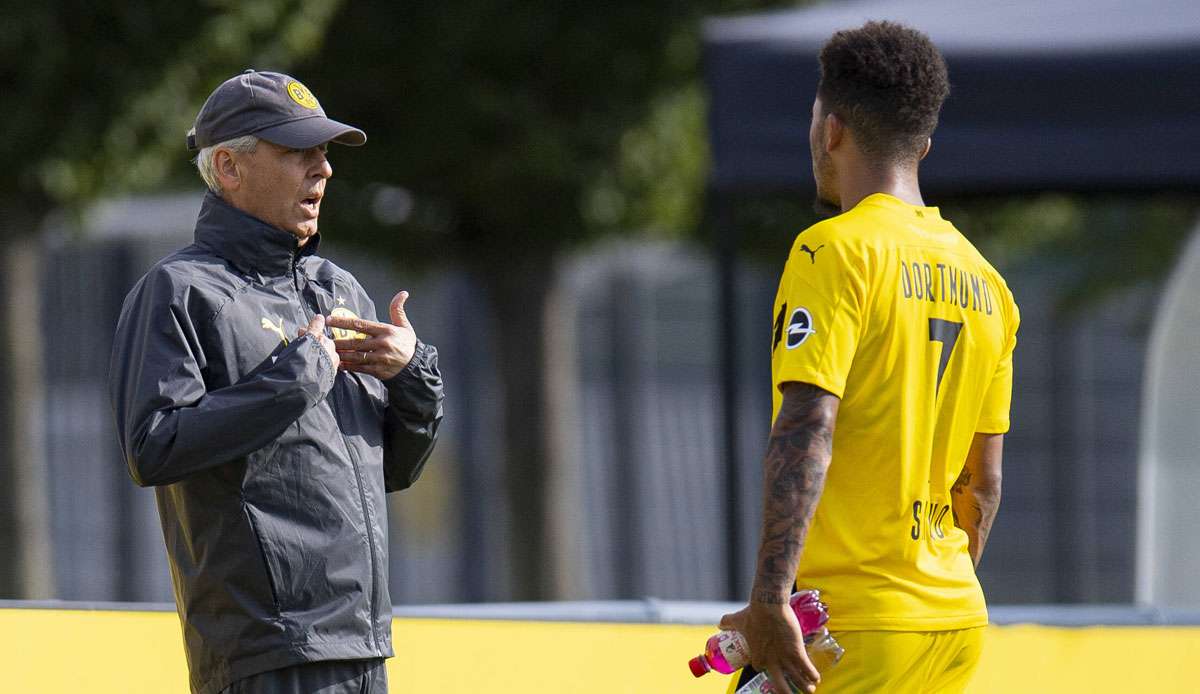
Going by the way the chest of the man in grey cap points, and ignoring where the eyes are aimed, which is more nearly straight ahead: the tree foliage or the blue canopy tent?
the blue canopy tent

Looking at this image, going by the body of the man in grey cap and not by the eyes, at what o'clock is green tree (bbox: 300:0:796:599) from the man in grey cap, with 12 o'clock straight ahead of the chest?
The green tree is roughly at 8 o'clock from the man in grey cap.

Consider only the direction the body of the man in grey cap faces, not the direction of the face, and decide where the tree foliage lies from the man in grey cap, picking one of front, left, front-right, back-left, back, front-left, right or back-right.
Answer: back-left

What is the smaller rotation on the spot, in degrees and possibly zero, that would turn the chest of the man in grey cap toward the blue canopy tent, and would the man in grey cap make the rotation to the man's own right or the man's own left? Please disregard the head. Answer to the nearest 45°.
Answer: approximately 90° to the man's own left

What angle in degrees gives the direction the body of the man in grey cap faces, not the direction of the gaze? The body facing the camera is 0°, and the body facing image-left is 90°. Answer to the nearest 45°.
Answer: approximately 315°

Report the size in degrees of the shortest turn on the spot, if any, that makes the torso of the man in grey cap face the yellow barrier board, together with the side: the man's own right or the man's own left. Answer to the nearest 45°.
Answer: approximately 90° to the man's own left
